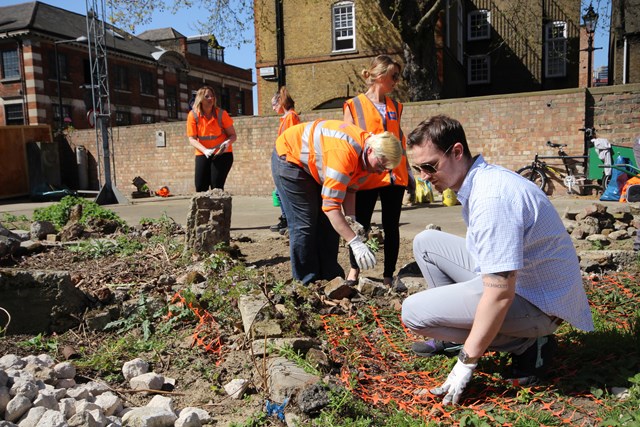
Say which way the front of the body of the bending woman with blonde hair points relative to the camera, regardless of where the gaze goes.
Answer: to the viewer's right

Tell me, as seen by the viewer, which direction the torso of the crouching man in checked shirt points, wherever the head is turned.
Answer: to the viewer's left

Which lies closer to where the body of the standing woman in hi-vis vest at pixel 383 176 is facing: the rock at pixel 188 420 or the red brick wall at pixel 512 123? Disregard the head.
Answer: the rock

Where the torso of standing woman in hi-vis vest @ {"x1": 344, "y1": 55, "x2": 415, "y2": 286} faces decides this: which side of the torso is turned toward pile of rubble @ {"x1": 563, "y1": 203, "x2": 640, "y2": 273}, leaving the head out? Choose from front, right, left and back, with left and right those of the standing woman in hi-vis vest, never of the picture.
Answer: left

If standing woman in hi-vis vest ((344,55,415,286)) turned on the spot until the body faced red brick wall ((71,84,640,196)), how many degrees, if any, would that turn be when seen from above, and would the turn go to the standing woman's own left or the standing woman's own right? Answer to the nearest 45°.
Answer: approximately 135° to the standing woman's own left

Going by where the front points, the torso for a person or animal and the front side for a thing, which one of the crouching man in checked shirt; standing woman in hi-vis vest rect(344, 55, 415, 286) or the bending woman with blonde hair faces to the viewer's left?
the crouching man in checked shirt

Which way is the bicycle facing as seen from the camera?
to the viewer's left

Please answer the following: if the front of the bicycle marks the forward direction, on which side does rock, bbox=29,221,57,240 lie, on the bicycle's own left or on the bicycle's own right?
on the bicycle's own left

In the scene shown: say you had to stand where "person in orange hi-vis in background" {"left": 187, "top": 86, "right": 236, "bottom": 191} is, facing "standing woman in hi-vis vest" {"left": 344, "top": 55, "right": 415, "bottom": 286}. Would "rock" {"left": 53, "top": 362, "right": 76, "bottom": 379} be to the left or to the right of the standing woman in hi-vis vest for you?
right
